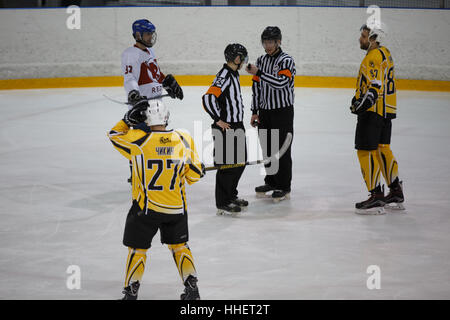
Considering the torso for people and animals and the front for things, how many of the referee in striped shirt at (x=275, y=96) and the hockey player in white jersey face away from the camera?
0

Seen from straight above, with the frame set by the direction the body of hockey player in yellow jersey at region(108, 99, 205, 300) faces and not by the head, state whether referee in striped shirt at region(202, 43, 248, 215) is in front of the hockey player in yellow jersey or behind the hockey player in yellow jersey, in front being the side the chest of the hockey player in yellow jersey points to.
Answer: in front

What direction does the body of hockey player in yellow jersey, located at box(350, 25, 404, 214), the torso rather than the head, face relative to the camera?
to the viewer's left

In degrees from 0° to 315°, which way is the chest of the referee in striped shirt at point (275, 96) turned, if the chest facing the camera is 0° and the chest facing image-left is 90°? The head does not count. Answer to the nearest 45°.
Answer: approximately 45°

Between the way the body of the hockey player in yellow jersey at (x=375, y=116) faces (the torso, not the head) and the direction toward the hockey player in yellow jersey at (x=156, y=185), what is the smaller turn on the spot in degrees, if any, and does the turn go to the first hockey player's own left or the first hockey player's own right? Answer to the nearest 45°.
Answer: approximately 45° to the first hockey player's own left

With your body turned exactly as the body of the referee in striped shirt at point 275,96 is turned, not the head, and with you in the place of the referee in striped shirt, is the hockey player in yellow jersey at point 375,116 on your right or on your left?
on your left

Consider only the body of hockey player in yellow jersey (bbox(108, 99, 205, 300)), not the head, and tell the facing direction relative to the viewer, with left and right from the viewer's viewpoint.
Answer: facing away from the viewer

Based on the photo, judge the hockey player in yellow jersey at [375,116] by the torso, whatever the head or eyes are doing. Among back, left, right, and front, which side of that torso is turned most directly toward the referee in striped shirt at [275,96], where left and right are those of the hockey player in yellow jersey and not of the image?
front

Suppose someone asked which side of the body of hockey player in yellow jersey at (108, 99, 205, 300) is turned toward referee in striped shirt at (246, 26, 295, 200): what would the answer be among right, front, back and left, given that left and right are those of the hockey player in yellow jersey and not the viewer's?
front

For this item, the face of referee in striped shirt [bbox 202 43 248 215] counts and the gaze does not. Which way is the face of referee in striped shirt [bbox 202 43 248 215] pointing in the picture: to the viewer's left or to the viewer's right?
to the viewer's right

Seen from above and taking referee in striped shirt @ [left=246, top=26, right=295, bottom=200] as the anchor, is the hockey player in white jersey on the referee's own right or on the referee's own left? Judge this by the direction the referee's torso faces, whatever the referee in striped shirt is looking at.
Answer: on the referee's own right
